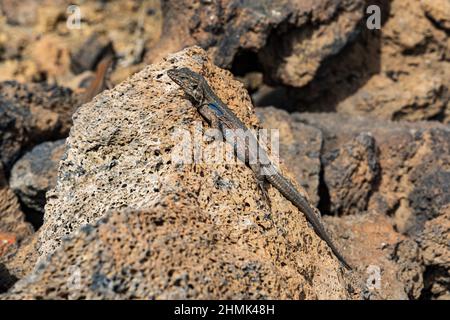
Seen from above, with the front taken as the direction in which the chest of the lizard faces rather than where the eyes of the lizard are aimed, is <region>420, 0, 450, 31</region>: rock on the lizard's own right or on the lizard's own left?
on the lizard's own right

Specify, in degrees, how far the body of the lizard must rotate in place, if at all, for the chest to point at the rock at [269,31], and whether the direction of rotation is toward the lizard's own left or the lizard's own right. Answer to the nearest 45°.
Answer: approximately 90° to the lizard's own right

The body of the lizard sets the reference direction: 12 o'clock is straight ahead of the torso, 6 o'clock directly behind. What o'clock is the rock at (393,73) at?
The rock is roughly at 4 o'clock from the lizard.

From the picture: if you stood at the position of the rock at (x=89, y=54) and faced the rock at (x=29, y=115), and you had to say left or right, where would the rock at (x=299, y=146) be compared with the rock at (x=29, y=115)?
left

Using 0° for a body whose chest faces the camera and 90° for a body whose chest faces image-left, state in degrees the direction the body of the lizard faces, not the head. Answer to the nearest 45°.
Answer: approximately 90°
